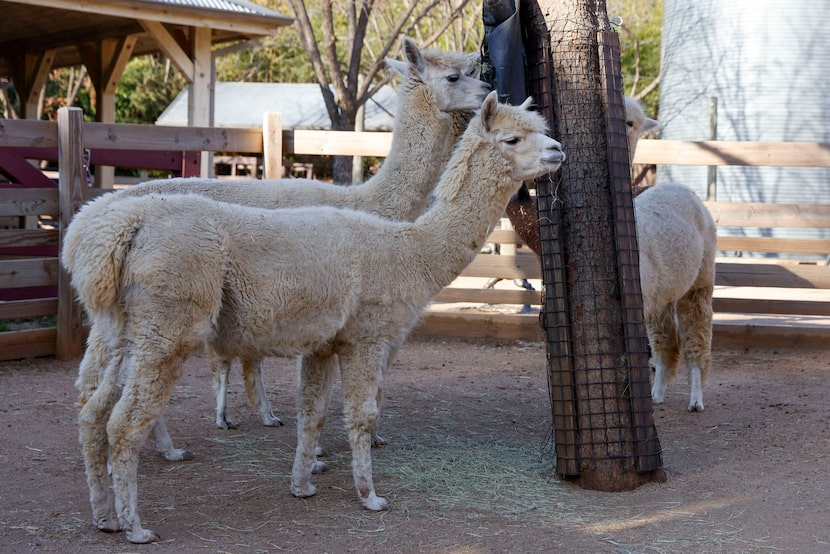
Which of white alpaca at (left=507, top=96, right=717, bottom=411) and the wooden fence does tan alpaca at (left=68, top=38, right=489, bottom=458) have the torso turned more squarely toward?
the white alpaca

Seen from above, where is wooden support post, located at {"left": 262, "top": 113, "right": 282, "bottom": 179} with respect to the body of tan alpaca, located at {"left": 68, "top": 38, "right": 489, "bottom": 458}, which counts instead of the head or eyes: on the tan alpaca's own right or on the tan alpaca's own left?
on the tan alpaca's own left

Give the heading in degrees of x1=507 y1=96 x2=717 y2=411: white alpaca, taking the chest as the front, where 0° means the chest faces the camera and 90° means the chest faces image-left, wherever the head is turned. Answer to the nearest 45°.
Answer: approximately 135°

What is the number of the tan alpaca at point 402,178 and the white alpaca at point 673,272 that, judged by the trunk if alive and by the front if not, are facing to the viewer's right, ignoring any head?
1

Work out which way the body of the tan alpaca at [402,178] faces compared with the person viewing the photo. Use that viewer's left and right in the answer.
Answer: facing to the right of the viewer
